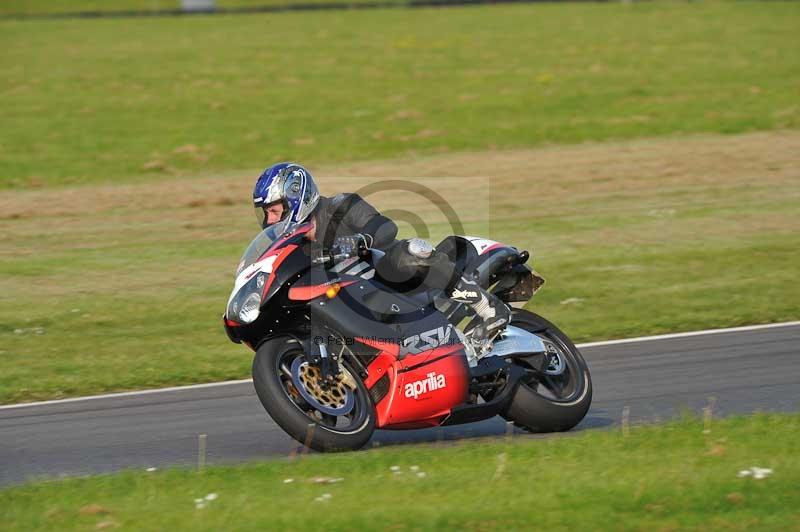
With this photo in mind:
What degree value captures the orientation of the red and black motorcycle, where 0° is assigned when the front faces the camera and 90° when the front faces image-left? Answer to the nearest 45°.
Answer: approximately 45°
